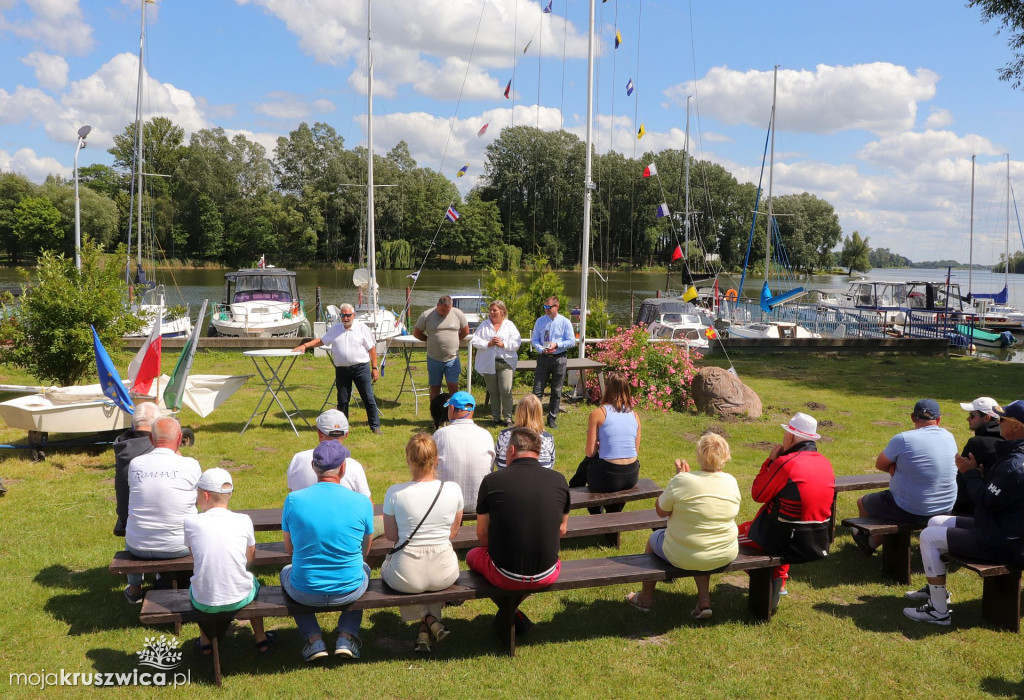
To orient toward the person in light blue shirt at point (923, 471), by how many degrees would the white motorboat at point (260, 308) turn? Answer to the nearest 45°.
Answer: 0° — it already faces them

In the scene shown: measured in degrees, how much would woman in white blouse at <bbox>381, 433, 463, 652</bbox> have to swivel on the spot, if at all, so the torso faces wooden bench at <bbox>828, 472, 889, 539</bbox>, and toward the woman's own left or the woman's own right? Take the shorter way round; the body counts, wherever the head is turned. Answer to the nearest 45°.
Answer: approximately 45° to the woman's own right

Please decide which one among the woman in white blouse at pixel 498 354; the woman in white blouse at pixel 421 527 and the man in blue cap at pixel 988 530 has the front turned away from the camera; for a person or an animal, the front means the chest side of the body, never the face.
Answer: the woman in white blouse at pixel 421 527

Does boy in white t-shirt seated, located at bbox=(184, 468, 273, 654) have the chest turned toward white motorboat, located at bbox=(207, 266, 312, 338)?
yes

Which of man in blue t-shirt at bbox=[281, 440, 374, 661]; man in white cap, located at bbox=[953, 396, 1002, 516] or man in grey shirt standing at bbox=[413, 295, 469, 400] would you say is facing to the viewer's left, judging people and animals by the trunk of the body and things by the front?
the man in white cap

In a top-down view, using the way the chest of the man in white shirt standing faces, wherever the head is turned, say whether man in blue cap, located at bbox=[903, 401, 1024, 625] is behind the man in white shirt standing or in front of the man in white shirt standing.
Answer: in front

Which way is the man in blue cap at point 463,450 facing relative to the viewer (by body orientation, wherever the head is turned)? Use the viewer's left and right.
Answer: facing away from the viewer

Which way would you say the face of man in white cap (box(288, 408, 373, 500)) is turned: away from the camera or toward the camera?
away from the camera

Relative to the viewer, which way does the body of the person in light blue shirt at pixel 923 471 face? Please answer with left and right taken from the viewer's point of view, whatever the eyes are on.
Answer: facing away from the viewer and to the left of the viewer

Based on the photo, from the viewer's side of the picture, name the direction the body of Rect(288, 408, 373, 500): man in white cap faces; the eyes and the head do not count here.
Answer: away from the camera

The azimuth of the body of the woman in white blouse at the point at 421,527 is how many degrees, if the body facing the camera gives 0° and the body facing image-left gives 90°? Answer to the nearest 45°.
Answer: approximately 180°

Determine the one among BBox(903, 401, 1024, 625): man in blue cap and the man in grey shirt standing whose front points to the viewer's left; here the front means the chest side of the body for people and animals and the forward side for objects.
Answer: the man in blue cap
